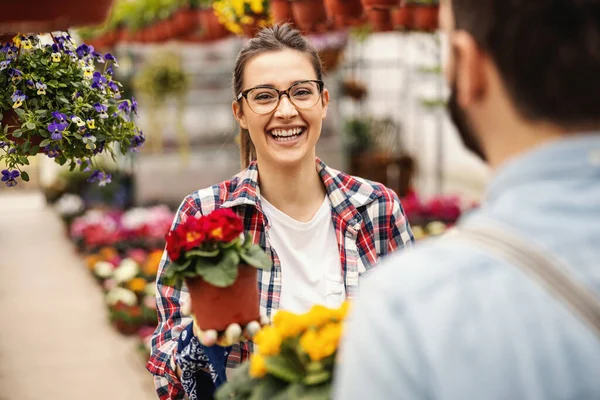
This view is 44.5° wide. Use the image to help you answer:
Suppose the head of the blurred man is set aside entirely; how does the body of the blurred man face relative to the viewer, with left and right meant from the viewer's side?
facing away from the viewer and to the left of the viewer

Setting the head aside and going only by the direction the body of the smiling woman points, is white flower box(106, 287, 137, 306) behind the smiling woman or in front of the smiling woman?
behind

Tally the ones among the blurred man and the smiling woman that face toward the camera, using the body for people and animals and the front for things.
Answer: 1

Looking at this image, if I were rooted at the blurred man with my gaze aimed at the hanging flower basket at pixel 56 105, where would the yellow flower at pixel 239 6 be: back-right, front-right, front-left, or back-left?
front-right

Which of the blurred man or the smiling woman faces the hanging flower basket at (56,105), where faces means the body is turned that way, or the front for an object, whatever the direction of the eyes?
the blurred man

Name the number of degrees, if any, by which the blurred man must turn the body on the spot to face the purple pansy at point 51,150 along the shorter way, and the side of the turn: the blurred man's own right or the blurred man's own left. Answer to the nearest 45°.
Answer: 0° — they already face it

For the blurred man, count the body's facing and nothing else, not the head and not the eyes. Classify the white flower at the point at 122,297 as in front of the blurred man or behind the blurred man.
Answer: in front

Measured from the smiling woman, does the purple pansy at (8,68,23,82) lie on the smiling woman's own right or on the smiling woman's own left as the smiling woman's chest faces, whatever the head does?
on the smiling woman's own right

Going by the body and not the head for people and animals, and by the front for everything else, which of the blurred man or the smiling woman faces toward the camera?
the smiling woman

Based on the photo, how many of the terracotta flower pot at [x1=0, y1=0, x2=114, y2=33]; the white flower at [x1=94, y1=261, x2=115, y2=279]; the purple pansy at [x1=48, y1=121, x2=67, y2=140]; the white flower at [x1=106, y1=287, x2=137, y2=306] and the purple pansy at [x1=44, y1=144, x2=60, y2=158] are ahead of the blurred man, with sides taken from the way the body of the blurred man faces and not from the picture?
5

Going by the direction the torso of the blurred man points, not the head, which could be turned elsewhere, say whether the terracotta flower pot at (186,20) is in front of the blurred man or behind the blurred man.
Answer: in front

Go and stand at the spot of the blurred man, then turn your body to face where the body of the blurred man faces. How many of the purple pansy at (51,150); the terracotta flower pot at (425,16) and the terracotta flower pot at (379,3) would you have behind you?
0

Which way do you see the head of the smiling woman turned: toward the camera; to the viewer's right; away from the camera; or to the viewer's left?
toward the camera

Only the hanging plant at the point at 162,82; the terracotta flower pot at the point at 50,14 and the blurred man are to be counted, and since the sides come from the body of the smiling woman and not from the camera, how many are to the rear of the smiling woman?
1

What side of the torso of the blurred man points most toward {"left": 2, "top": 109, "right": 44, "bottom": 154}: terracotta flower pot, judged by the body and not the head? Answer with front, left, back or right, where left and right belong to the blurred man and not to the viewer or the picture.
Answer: front

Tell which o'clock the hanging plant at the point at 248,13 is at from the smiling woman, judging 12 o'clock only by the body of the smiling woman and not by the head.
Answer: The hanging plant is roughly at 6 o'clock from the smiling woman.

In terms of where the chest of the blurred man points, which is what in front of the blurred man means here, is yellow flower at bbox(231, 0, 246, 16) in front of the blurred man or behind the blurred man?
in front

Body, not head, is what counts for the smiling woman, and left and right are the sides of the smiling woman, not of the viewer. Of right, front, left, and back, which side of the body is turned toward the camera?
front

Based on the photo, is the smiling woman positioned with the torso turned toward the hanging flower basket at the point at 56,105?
no
